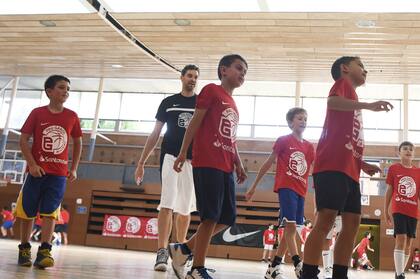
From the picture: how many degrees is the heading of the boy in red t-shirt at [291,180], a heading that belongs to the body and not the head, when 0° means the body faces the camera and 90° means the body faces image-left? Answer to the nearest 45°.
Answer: approximately 315°

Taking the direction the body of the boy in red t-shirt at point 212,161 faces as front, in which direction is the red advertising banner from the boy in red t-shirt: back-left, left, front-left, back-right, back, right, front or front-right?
back-left

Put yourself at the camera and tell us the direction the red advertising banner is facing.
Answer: facing the viewer

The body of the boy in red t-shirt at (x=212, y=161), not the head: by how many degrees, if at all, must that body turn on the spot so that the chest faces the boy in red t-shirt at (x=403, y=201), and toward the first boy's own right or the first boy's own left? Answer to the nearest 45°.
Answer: approximately 90° to the first boy's own left

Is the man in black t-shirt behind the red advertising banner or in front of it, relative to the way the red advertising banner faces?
in front

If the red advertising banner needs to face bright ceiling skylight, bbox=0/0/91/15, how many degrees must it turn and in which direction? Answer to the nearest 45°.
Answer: approximately 45° to its right

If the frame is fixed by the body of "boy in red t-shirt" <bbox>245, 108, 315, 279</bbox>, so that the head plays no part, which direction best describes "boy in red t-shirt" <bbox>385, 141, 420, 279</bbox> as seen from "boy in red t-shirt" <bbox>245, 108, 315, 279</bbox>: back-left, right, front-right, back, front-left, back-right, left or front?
left

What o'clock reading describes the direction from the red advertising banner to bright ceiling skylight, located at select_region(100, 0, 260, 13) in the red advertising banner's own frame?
The bright ceiling skylight is roughly at 12 o'clock from the red advertising banner.

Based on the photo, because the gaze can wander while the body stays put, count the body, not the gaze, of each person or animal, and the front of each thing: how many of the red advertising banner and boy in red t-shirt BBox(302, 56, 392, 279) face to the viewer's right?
1

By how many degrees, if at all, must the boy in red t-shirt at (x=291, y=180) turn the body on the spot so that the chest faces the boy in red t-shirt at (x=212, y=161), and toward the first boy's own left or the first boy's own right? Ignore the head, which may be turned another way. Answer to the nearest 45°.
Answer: approximately 45° to the first boy's own right

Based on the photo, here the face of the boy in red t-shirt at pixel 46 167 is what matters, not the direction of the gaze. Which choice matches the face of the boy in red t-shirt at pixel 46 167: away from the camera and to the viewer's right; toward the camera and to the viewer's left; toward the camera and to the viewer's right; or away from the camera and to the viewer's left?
toward the camera and to the viewer's right

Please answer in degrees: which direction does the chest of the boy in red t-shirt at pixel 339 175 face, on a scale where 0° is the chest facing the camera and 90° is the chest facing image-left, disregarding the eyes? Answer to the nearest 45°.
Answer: approximately 270°

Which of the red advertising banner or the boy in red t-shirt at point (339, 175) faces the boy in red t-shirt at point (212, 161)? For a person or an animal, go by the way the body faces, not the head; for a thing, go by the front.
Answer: the red advertising banner

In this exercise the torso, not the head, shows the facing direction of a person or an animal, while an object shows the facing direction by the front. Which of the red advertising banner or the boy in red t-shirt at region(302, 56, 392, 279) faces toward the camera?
the red advertising banner
